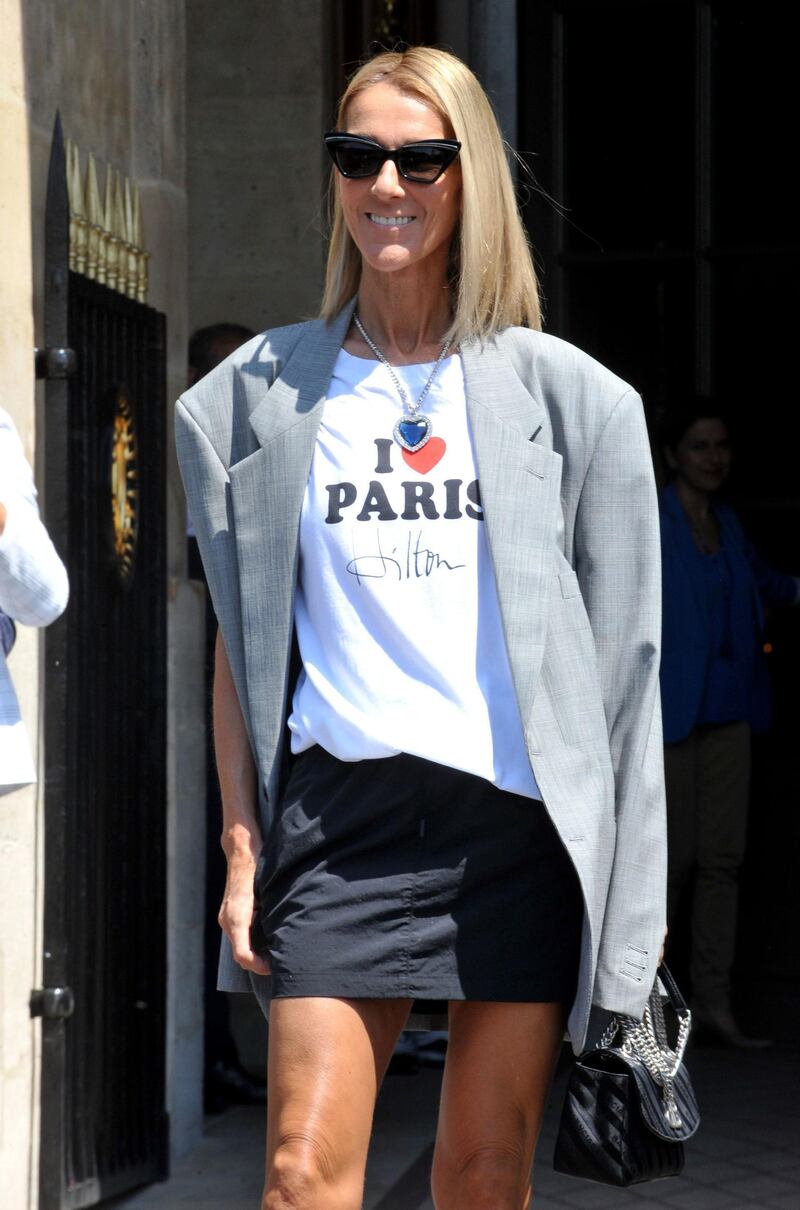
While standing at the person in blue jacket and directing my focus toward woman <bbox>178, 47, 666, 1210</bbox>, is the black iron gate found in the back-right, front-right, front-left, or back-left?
front-right

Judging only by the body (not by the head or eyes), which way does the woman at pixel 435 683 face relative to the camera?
toward the camera

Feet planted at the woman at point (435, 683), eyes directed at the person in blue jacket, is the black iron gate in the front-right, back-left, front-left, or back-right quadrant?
front-left

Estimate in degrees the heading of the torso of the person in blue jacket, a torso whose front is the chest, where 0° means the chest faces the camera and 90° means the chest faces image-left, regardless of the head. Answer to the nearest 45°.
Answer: approximately 315°

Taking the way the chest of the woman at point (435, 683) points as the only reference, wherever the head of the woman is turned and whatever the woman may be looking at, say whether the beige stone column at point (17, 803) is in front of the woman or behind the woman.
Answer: behind

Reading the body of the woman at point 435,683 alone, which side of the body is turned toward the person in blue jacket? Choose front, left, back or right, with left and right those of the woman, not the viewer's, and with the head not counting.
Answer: back

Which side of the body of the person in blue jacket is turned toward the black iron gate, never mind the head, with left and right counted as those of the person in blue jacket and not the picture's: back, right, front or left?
right

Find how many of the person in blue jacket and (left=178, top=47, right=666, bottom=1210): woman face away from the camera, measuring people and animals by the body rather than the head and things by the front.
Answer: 0

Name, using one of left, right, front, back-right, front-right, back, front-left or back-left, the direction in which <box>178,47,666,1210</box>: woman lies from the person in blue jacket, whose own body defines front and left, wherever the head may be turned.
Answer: front-right

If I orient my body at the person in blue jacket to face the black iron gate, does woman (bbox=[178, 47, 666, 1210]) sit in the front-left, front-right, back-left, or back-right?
front-left

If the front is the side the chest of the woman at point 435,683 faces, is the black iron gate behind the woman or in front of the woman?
behind
